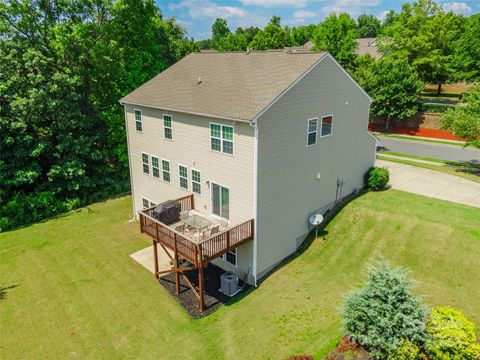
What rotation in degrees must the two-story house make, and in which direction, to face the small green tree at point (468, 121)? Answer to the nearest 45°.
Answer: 0° — it already faces it

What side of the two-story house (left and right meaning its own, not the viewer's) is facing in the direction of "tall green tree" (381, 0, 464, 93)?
front

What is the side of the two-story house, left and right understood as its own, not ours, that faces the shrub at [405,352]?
right

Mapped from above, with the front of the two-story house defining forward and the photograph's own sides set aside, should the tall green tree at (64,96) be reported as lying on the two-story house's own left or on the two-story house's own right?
on the two-story house's own left

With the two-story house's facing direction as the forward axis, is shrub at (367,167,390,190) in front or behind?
in front

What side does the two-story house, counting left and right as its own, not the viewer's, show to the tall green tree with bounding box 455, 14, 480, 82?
front

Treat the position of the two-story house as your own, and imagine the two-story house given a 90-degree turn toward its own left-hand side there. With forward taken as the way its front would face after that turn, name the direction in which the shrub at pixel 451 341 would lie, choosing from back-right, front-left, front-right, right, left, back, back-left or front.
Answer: back

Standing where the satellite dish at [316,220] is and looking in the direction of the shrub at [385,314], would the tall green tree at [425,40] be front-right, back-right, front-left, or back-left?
back-left

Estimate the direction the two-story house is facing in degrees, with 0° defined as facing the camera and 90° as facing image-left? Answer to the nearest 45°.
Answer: approximately 225°

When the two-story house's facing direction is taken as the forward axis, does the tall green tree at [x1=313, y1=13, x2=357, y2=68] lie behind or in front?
in front
